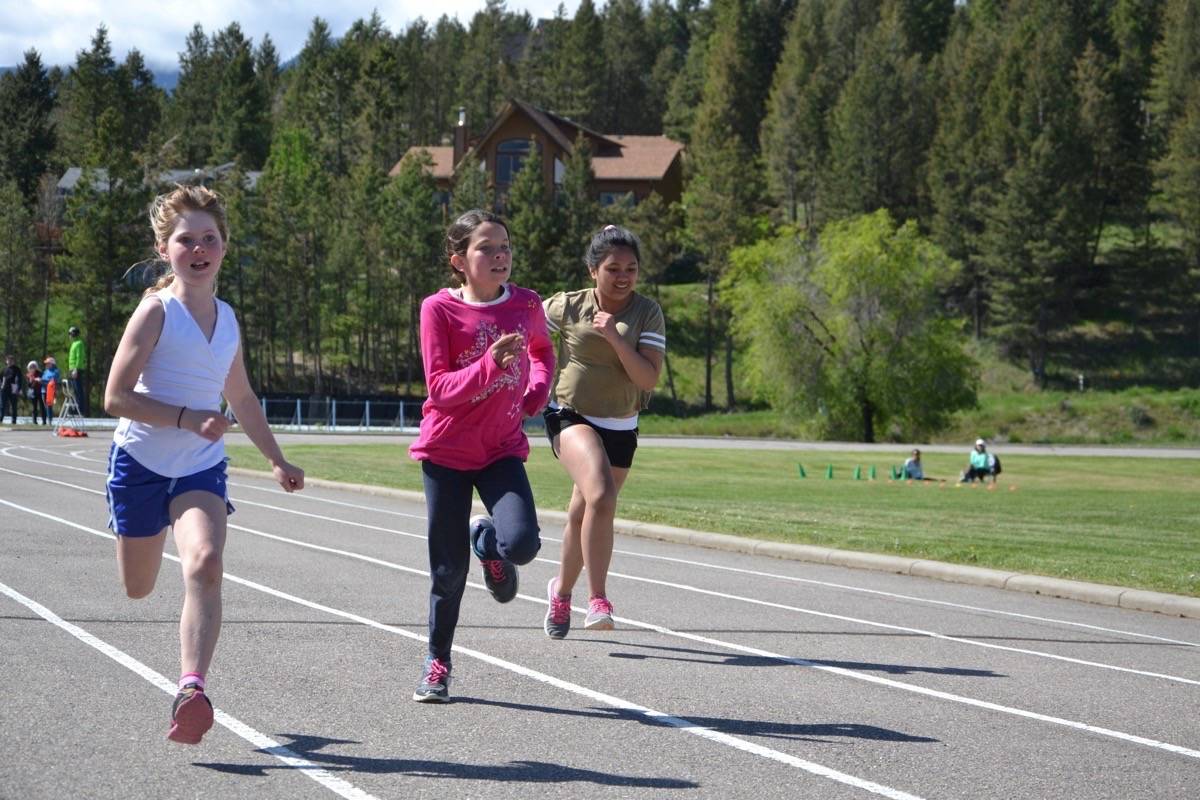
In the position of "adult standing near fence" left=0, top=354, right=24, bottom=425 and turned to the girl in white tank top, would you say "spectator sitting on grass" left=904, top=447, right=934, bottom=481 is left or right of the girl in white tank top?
left

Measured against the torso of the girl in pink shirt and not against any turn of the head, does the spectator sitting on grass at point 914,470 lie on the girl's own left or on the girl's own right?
on the girl's own left

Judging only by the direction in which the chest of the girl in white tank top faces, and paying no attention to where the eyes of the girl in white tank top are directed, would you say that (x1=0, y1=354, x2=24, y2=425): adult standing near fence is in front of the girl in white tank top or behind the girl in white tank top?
behind

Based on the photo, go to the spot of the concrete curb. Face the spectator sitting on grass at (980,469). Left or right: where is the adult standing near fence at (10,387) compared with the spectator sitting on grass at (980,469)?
left

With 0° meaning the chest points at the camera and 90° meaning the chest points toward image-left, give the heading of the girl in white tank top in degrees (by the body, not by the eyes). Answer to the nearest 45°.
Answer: approximately 315°

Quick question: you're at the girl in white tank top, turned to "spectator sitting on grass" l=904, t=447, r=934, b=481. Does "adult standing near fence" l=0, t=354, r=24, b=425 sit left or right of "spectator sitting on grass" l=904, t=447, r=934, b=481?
left

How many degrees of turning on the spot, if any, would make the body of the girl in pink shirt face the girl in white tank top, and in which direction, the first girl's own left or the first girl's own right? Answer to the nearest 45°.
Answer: approximately 90° to the first girl's own right

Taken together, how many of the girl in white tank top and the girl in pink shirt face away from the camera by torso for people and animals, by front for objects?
0

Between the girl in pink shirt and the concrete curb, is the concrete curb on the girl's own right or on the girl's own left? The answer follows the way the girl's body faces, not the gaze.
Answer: on the girl's own left

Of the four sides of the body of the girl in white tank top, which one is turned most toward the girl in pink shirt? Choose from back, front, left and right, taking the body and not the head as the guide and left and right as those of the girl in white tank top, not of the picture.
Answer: left
